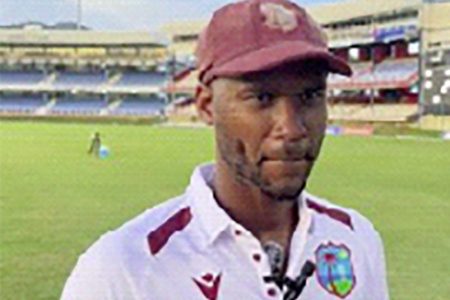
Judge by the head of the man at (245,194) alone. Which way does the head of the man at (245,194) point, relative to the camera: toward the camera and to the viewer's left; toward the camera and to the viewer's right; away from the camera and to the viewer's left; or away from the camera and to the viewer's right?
toward the camera and to the viewer's right

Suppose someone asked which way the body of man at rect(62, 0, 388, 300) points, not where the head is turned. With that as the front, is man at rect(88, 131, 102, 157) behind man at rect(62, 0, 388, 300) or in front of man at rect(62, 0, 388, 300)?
behind

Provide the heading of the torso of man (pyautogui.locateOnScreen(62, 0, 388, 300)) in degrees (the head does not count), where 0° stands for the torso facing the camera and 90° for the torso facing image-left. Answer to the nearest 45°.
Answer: approximately 315°
